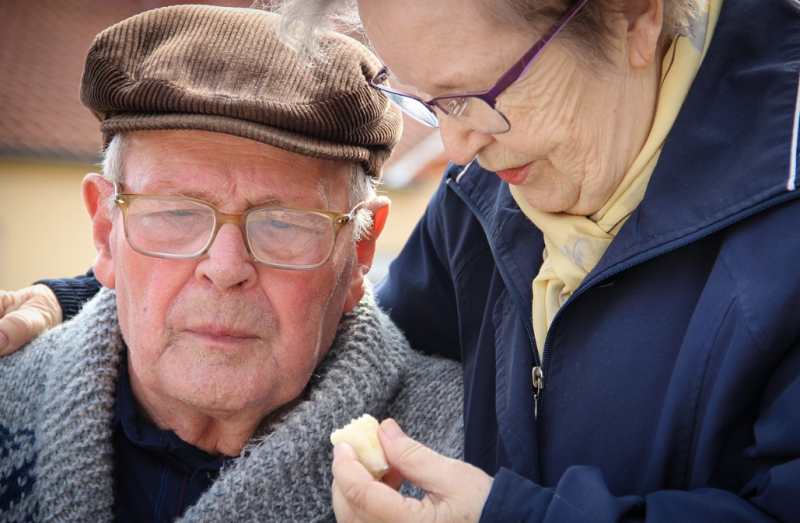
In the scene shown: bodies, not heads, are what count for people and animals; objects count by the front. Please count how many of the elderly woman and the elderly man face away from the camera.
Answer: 0

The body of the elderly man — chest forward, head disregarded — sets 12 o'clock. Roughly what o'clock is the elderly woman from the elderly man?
The elderly woman is roughly at 10 o'clock from the elderly man.

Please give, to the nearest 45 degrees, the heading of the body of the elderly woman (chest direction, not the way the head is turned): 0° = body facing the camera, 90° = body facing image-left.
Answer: approximately 45°

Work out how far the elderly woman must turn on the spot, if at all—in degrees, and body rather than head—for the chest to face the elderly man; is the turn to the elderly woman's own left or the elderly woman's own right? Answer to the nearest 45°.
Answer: approximately 45° to the elderly woman's own right
